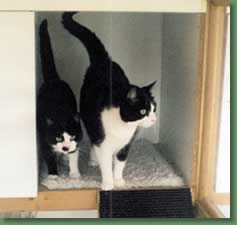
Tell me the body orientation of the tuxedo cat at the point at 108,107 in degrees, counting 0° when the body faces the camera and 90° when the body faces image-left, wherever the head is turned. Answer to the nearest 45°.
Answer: approximately 315°

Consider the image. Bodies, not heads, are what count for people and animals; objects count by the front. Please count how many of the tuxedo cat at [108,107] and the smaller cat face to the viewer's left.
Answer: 0

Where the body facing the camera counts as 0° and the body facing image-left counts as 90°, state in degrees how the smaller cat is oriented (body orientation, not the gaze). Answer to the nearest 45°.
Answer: approximately 0°
